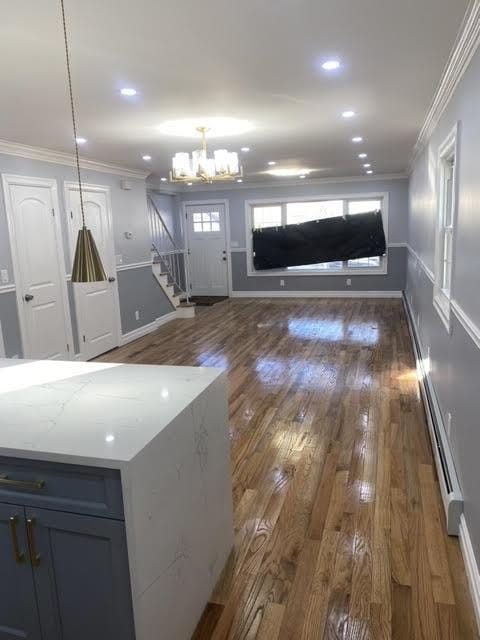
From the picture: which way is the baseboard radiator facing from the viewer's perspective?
to the viewer's left

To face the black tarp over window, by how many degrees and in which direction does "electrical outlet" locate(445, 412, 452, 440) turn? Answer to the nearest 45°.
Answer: approximately 90° to its right

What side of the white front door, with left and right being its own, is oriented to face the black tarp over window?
left

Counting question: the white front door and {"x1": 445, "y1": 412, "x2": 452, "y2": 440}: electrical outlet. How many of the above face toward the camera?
1

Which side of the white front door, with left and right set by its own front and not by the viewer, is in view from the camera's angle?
front

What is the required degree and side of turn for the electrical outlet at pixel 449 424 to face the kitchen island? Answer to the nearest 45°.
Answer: approximately 45° to its left

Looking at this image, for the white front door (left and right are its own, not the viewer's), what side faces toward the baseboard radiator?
front

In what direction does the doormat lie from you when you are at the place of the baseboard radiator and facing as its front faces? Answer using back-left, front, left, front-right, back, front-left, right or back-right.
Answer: front-right

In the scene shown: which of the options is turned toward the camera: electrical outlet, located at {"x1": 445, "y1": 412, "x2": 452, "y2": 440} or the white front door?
the white front door

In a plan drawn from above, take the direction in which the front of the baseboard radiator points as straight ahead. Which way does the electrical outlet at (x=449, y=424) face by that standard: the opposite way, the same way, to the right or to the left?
the same way

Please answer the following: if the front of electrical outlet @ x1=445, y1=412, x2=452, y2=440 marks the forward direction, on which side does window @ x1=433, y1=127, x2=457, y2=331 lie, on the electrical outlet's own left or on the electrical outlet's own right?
on the electrical outlet's own right

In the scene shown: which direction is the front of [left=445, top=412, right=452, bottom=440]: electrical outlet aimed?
to the viewer's left

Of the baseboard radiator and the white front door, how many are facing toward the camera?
1

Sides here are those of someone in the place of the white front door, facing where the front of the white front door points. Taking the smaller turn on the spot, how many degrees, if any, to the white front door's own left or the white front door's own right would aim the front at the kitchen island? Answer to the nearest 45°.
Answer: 0° — it already faces it

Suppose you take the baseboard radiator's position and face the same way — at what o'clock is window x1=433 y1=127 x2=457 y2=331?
The window is roughly at 3 o'clock from the baseboard radiator.

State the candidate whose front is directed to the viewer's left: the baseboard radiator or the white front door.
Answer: the baseboard radiator
